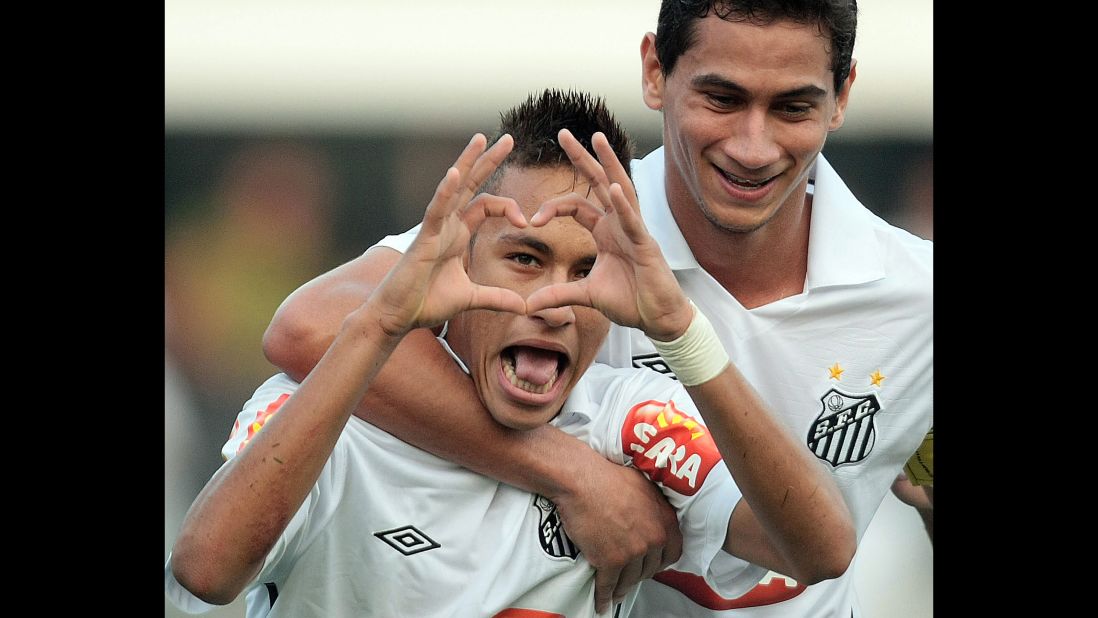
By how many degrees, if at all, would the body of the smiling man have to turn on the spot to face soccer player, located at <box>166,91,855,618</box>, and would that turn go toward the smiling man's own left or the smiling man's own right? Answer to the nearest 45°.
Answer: approximately 45° to the smiling man's own right

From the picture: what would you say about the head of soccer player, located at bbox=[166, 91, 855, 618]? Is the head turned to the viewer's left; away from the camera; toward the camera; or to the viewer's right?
toward the camera

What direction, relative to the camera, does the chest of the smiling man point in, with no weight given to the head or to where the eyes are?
toward the camera
